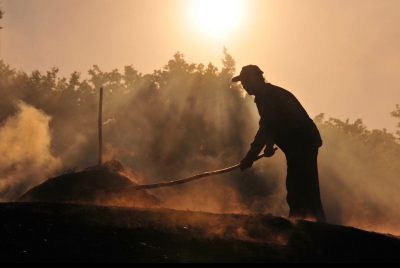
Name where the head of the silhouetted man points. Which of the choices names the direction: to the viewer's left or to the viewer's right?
to the viewer's left

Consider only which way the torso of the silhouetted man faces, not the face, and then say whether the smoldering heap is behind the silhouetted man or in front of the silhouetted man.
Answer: in front

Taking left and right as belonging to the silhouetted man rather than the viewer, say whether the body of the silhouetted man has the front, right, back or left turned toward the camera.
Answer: left
